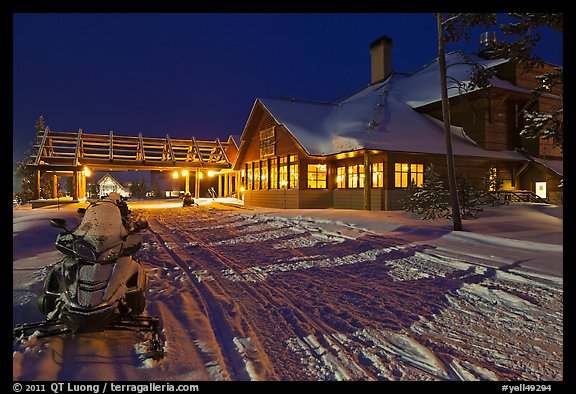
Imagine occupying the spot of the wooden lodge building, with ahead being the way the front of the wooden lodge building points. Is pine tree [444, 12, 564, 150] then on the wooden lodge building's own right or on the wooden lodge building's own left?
on the wooden lodge building's own left

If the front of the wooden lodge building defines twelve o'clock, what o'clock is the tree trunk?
The tree trunk is roughly at 10 o'clock from the wooden lodge building.

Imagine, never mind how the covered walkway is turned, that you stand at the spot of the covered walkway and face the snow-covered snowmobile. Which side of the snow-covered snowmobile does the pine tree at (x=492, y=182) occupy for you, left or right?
left

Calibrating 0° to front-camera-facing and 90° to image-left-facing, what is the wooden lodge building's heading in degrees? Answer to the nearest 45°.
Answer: approximately 45°

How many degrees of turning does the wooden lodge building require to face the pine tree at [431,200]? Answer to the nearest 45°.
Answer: approximately 45° to its left

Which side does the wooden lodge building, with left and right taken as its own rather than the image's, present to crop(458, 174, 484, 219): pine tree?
left

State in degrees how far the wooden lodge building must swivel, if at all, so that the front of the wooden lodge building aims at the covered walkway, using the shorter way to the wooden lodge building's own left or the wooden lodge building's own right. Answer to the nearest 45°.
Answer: approximately 45° to the wooden lodge building's own right
